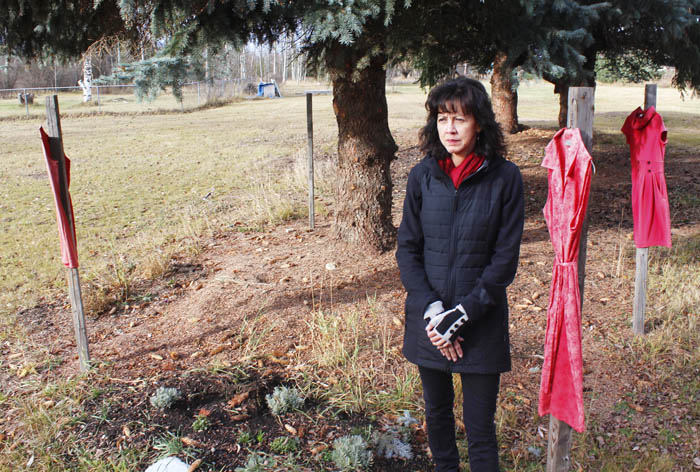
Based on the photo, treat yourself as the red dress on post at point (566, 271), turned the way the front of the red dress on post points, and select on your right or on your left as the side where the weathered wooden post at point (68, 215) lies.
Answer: on your right

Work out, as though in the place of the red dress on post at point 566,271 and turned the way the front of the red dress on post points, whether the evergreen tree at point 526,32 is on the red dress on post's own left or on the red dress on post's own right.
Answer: on the red dress on post's own right

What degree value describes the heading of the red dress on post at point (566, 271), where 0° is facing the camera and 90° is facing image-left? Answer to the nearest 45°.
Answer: approximately 45°

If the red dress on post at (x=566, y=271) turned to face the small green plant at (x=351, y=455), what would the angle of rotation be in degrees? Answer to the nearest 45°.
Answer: approximately 45° to its right

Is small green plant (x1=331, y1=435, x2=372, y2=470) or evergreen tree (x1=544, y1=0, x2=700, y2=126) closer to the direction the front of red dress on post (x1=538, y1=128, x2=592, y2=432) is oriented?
the small green plant
